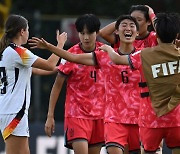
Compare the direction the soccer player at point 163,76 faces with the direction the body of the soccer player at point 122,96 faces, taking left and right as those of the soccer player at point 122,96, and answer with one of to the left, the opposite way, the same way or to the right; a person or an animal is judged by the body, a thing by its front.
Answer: the opposite way

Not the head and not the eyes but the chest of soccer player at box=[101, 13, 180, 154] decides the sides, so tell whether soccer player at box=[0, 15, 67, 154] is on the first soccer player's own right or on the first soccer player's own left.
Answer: on the first soccer player's own left

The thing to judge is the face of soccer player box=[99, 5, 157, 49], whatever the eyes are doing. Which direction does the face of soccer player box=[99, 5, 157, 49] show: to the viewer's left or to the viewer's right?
to the viewer's left

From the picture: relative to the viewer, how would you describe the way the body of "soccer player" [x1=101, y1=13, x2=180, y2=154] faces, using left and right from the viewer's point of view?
facing away from the viewer

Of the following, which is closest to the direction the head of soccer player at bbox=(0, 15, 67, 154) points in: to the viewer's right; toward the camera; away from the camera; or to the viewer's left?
to the viewer's right

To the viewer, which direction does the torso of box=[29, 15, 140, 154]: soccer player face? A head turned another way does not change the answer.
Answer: toward the camera

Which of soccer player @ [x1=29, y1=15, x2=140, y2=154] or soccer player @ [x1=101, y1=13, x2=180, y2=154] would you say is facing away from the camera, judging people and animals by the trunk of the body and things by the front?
soccer player @ [x1=101, y1=13, x2=180, y2=154]

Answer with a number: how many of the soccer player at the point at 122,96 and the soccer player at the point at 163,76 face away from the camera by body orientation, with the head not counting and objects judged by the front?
1

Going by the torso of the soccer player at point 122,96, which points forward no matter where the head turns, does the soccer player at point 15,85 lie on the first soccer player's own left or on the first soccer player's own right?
on the first soccer player's own right

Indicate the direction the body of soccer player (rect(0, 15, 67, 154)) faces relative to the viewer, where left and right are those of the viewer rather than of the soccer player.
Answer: facing away from the viewer and to the right of the viewer
